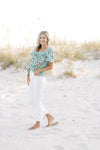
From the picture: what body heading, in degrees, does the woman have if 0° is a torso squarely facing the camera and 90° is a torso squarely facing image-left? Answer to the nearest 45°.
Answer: approximately 45°
